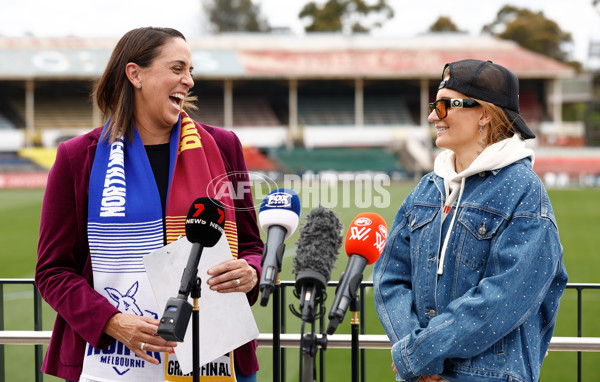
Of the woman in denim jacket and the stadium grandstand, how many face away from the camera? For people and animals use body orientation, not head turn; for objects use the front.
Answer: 0

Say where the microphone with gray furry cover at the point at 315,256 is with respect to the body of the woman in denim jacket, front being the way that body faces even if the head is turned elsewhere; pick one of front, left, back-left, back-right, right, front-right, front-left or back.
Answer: front

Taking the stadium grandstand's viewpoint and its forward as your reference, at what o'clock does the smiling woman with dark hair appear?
The smiling woman with dark hair is roughly at 12 o'clock from the stadium grandstand.

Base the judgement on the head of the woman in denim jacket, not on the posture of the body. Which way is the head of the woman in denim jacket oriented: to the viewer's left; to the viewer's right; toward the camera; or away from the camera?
to the viewer's left

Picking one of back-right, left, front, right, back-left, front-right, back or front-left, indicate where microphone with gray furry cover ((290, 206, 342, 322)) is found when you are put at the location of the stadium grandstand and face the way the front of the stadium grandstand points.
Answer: front

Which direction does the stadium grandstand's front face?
toward the camera

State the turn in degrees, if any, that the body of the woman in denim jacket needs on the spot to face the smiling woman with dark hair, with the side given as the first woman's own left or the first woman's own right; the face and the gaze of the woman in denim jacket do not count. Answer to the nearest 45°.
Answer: approximately 45° to the first woman's own right

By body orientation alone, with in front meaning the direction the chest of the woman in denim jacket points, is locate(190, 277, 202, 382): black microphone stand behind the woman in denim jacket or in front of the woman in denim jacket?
in front

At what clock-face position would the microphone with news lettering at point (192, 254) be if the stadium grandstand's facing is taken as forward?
The microphone with news lettering is roughly at 12 o'clock from the stadium grandstand.

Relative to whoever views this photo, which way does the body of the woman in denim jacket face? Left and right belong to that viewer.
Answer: facing the viewer and to the left of the viewer

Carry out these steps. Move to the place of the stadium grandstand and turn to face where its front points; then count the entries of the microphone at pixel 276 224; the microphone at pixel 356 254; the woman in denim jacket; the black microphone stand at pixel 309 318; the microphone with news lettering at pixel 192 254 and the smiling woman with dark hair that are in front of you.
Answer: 6

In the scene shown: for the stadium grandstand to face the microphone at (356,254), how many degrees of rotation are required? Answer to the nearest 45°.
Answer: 0° — it already faces it

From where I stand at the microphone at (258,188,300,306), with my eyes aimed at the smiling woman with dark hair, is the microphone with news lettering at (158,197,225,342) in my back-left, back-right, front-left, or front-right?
front-left

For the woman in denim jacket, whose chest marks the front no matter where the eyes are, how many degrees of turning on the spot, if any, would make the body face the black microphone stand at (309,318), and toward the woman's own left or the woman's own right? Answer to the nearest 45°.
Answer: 0° — they already face it

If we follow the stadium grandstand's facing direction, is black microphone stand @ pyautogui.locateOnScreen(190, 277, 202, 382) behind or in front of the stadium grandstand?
in front

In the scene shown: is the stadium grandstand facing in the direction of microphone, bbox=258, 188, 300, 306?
yes
